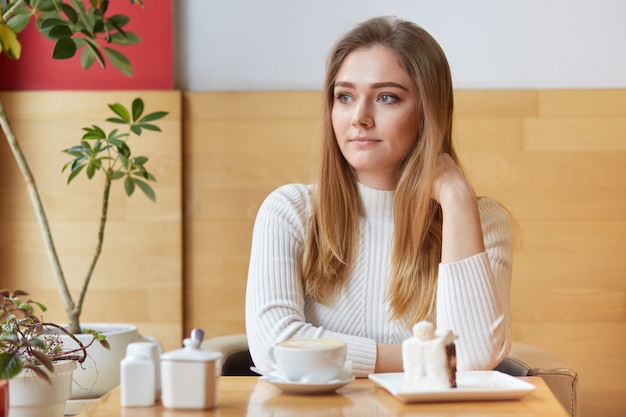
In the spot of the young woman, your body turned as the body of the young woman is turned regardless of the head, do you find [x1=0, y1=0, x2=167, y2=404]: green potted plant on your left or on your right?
on your right

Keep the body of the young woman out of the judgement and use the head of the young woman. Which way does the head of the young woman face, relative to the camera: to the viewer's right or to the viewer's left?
to the viewer's left

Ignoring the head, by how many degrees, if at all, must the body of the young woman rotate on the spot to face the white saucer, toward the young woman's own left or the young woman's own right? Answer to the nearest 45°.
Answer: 0° — they already face it

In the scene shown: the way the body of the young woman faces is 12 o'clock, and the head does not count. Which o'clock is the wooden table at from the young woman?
The wooden table is roughly at 12 o'clock from the young woman.

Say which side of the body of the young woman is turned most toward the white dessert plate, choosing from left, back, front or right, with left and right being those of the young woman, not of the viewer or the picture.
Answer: front

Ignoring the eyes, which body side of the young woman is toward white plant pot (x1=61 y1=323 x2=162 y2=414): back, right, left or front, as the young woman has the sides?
right

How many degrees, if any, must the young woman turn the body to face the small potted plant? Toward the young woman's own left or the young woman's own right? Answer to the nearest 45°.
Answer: approximately 90° to the young woman's own right

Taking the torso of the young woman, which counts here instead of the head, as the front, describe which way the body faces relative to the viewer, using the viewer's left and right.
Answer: facing the viewer

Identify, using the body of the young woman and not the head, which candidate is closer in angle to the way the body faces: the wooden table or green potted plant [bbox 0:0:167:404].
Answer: the wooden table

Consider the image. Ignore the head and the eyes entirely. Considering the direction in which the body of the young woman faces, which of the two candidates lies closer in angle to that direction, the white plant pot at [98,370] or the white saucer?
the white saucer

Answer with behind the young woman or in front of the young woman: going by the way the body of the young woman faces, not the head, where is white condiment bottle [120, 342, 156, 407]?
in front

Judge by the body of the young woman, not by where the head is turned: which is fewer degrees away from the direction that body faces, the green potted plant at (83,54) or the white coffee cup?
the white coffee cup

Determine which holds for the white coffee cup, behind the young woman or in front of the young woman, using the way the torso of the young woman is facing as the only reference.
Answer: in front
